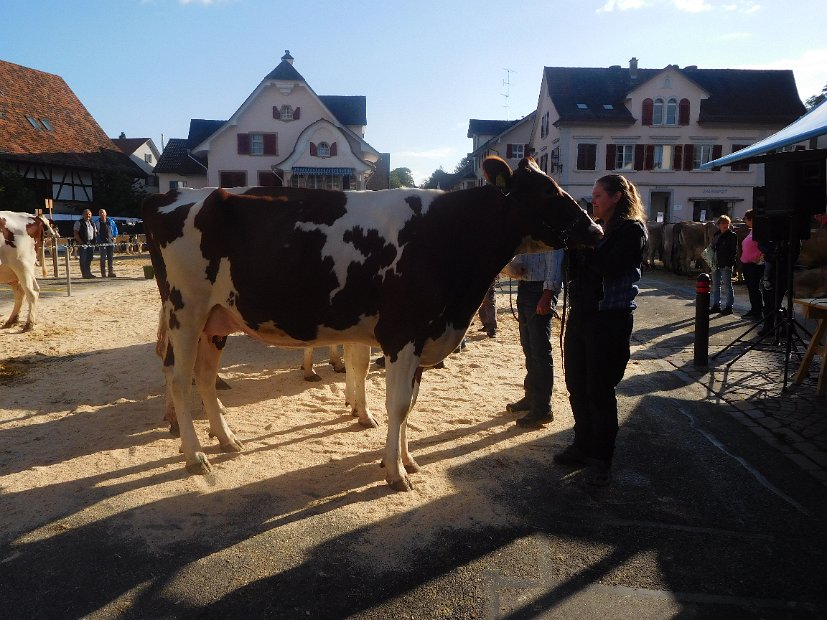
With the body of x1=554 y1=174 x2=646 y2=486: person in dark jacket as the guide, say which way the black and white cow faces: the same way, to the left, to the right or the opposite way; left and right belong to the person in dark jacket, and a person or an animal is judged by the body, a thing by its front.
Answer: the opposite way

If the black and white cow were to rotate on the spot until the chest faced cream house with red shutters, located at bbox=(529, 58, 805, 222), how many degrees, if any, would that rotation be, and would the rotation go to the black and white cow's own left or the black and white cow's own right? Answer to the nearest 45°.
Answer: approximately 45° to the black and white cow's own left

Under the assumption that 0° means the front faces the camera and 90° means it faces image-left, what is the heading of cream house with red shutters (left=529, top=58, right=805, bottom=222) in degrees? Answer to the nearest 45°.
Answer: approximately 0°

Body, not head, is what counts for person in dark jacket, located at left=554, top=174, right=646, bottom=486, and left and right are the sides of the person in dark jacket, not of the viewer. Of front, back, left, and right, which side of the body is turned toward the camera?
left

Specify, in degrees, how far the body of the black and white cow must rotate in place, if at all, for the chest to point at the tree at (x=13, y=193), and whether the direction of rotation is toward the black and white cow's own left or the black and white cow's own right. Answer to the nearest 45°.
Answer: approximately 135° to the black and white cow's own left

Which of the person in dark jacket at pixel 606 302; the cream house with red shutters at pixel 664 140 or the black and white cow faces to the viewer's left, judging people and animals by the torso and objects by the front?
the person in dark jacket

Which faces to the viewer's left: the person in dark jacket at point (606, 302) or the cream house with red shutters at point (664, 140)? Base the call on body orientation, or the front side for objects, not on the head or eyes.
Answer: the person in dark jacket

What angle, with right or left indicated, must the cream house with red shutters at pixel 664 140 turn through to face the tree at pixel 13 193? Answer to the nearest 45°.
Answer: approximately 45° to its right

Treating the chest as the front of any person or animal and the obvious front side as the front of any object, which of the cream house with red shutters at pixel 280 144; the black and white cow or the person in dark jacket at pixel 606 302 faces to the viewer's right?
the black and white cow

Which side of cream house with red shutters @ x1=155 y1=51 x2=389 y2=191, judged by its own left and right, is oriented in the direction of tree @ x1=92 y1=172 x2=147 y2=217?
right

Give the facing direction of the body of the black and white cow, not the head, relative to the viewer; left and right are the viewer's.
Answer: facing to the right of the viewer

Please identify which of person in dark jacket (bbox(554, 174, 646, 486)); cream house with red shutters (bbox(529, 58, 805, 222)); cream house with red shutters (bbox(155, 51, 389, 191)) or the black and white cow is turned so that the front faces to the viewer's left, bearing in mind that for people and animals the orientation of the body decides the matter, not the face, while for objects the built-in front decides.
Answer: the person in dark jacket
